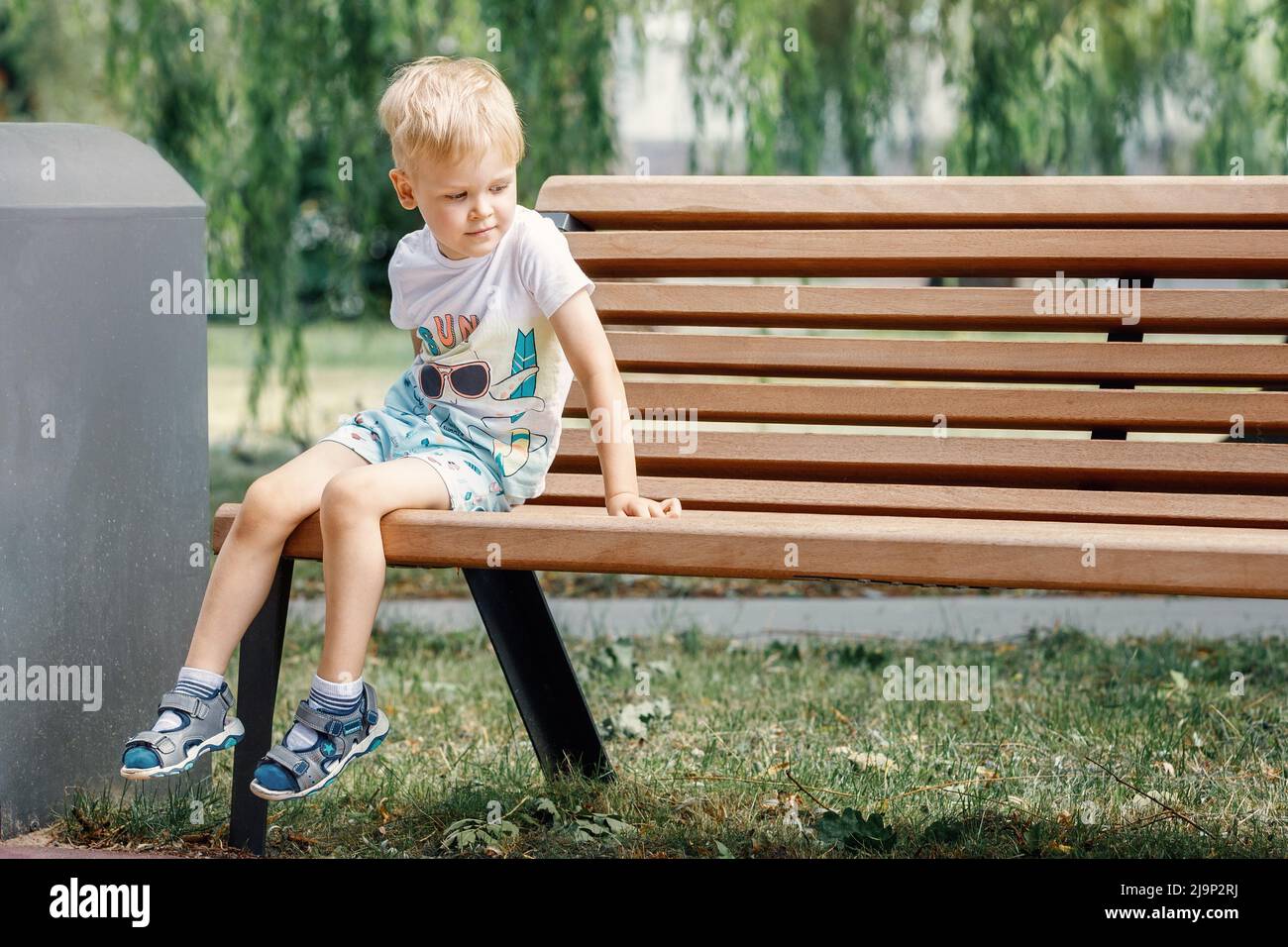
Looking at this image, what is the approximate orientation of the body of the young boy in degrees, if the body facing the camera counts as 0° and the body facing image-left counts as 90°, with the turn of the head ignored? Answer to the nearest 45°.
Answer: approximately 45°

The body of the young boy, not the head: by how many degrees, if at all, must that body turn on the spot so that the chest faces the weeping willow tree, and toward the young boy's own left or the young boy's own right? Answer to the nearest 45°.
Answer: approximately 135° to the young boy's own right
